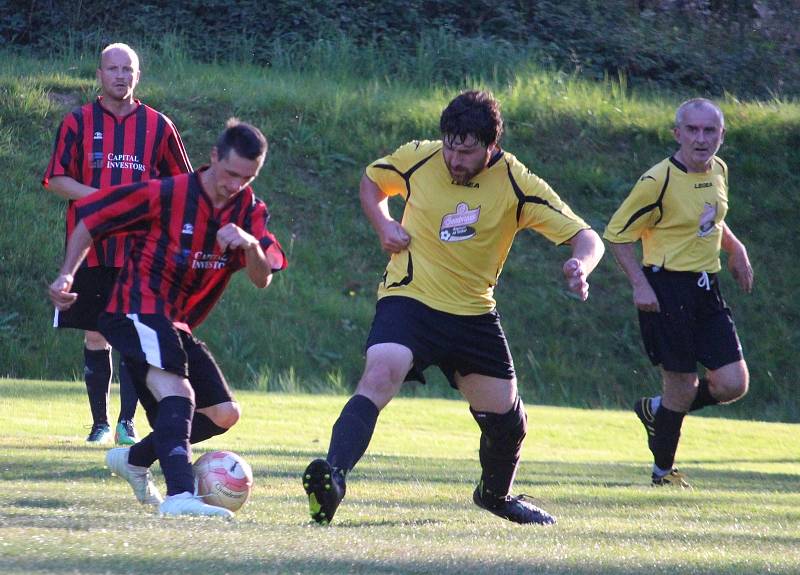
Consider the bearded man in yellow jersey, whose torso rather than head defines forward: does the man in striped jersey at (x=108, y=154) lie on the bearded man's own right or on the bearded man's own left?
on the bearded man's own right

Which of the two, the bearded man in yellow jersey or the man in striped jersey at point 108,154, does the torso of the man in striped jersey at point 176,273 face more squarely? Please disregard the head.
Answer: the bearded man in yellow jersey

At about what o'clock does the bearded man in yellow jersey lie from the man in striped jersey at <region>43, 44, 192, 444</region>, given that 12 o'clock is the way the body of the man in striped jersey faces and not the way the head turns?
The bearded man in yellow jersey is roughly at 11 o'clock from the man in striped jersey.

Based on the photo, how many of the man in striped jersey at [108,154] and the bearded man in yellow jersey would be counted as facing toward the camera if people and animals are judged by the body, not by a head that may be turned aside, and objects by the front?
2

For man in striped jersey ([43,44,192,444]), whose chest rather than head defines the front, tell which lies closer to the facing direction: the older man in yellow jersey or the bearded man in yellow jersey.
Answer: the bearded man in yellow jersey

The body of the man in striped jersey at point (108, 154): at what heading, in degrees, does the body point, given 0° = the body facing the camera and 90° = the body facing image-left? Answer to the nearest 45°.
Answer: approximately 0°

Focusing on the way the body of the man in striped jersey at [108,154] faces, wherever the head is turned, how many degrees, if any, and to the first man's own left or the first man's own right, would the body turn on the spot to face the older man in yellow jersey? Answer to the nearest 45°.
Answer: approximately 90° to the first man's own left

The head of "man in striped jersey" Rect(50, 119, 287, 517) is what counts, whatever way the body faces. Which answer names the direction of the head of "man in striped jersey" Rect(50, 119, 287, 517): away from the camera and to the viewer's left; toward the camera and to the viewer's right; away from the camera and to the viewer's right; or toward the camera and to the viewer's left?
toward the camera and to the viewer's right

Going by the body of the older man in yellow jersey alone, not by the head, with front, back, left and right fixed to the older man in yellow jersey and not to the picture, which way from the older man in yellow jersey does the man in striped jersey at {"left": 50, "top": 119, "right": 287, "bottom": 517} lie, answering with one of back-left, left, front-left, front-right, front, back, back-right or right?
right
